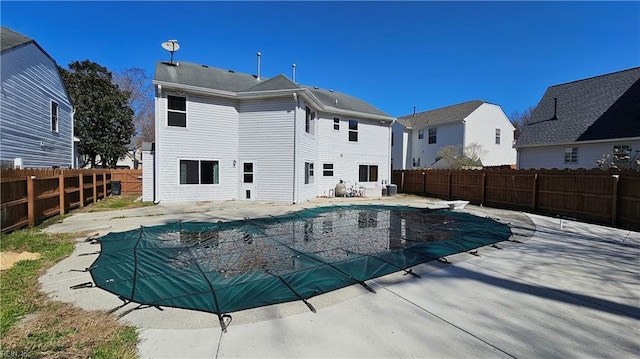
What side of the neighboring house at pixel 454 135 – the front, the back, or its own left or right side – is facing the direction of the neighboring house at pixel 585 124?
right

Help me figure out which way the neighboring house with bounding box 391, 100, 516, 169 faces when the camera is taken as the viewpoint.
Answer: facing away from the viewer and to the right of the viewer

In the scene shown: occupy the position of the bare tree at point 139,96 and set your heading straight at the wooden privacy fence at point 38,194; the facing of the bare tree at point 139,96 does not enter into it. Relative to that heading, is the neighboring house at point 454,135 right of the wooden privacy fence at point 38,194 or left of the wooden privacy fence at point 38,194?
left
